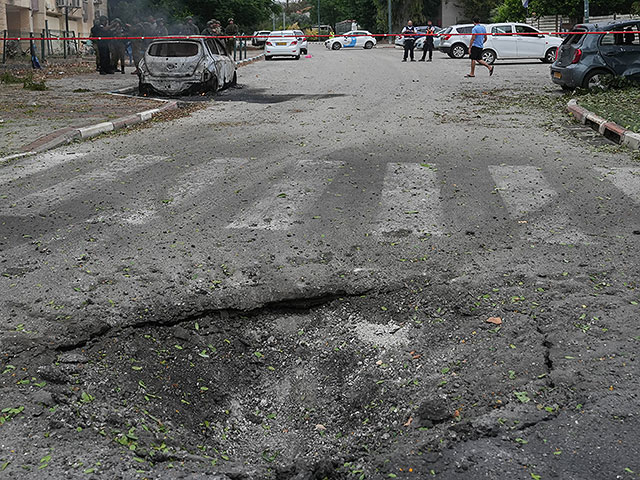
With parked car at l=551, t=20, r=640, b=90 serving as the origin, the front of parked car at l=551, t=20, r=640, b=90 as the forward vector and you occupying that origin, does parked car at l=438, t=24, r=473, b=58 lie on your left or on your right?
on your left
